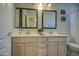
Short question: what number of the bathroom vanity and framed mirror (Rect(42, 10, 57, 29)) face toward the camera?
2

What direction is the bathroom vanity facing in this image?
toward the camera

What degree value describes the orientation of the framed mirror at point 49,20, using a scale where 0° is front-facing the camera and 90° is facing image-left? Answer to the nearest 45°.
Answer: approximately 0°

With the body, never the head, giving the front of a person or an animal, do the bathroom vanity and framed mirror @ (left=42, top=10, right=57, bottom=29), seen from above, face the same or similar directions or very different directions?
same or similar directions
